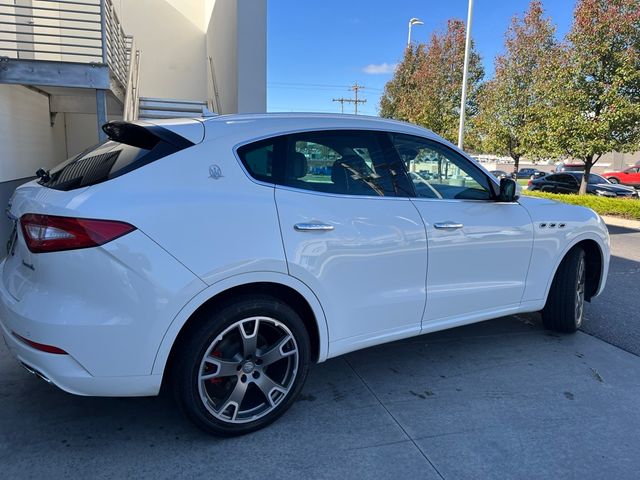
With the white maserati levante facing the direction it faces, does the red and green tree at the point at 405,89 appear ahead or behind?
ahead

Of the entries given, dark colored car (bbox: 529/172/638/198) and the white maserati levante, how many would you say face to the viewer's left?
0

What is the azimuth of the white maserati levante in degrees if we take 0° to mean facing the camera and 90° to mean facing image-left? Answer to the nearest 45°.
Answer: approximately 225°

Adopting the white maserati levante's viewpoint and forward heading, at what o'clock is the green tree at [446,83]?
The green tree is roughly at 11 o'clock from the white maserati levante.

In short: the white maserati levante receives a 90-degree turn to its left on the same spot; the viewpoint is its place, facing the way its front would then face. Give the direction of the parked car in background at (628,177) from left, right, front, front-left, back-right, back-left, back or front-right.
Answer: right

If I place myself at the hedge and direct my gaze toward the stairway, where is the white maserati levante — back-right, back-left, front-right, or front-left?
front-left

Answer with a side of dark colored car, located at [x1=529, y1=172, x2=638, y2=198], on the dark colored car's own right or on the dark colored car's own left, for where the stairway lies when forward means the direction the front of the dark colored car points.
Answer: on the dark colored car's own right

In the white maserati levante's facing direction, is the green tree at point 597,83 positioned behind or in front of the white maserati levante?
in front
